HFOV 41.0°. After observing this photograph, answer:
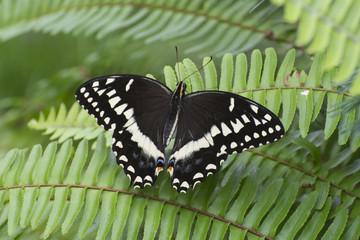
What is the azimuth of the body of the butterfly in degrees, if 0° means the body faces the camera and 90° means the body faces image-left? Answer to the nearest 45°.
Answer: approximately 180°
